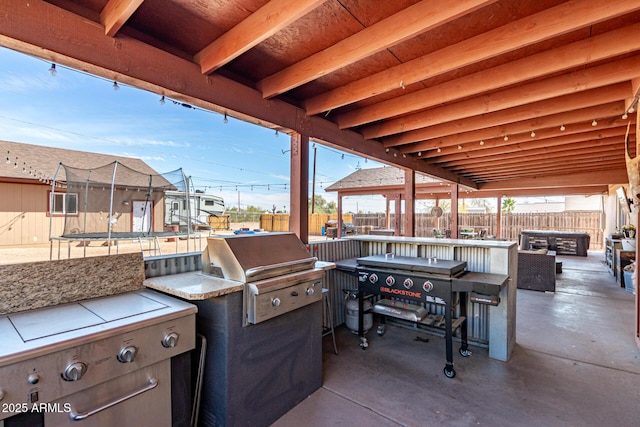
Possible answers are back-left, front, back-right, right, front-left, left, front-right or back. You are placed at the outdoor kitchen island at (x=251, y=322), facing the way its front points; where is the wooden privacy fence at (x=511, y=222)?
left

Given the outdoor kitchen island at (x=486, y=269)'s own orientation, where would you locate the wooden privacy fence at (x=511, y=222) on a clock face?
The wooden privacy fence is roughly at 5 o'clock from the outdoor kitchen island.

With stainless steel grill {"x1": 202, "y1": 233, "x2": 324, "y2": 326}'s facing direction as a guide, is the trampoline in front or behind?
behind

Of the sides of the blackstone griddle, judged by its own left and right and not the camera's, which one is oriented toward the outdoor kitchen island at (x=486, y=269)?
back

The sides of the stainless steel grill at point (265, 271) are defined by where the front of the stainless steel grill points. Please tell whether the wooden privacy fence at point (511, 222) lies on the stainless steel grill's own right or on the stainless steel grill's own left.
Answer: on the stainless steel grill's own left

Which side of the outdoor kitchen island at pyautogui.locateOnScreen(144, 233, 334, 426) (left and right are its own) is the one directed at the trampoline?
back

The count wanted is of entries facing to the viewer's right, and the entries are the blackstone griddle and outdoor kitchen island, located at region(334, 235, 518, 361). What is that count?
0

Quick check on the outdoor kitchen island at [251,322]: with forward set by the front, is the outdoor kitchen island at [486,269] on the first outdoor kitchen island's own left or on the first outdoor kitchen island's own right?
on the first outdoor kitchen island's own left

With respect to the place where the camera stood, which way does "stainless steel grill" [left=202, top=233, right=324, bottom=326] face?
facing the viewer and to the right of the viewer
